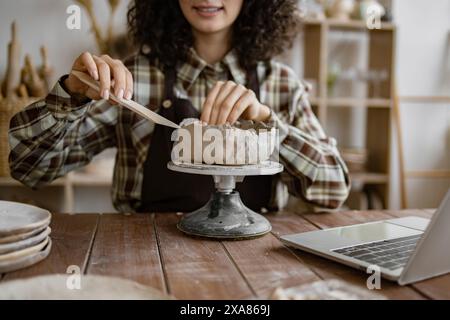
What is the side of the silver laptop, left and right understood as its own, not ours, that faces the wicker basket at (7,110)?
front

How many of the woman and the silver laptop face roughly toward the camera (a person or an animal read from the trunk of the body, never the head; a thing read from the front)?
1

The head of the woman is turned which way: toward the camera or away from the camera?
toward the camera

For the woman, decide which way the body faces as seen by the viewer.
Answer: toward the camera

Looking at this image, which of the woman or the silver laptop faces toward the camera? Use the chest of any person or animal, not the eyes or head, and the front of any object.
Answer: the woman

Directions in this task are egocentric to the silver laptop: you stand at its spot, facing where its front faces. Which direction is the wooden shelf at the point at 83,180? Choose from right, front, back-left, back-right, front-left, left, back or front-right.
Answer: front

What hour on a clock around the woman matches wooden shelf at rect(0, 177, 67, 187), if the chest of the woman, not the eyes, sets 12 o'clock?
The wooden shelf is roughly at 5 o'clock from the woman.

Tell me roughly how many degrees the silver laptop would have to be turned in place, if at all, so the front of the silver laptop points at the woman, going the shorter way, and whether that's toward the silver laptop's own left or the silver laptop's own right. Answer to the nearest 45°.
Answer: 0° — it already faces them

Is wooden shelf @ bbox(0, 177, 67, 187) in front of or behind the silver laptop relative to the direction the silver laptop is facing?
in front

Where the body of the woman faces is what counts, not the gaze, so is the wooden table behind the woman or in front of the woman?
in front

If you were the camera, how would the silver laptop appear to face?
facing away from the viewer and to the left of the viewer

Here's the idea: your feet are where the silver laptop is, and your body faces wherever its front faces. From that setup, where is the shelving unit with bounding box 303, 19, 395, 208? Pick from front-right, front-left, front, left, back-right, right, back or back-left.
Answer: front-right

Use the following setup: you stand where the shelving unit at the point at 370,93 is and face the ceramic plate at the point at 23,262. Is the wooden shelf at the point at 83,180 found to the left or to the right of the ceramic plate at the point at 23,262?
right

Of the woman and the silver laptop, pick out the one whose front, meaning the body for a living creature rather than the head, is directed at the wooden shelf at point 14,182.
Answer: the silver laptop
